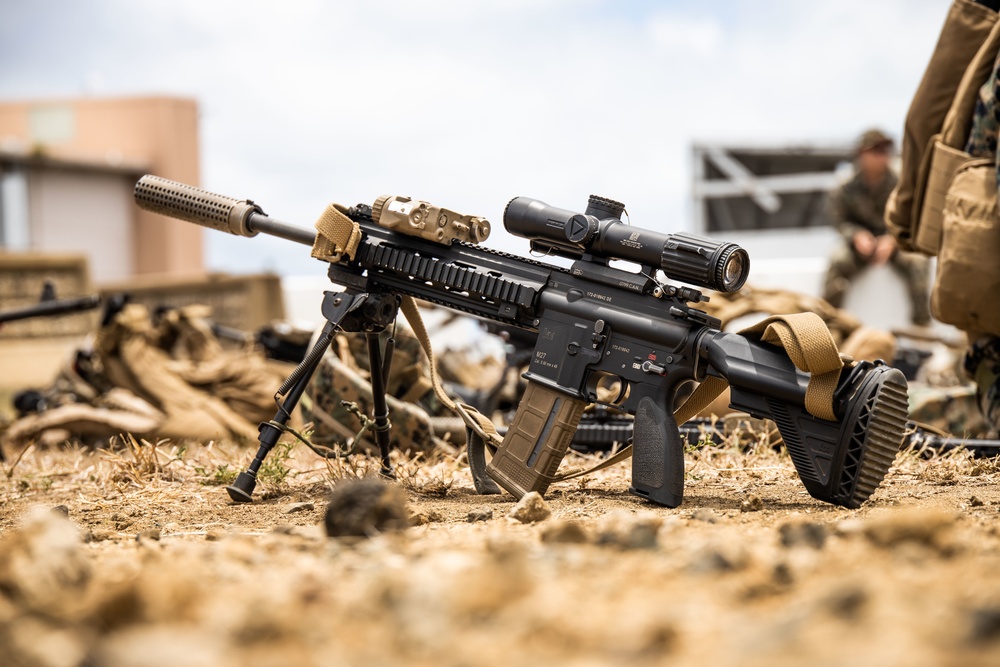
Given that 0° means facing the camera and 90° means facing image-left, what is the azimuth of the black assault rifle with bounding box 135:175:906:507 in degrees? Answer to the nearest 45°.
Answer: approximately 135°

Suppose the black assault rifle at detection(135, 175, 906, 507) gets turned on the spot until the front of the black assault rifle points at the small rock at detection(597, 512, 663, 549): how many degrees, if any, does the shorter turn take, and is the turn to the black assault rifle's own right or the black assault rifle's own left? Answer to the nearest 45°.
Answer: approximately 135° to the black assault rifle's own left

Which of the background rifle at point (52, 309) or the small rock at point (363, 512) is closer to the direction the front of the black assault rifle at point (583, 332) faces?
the background rifle

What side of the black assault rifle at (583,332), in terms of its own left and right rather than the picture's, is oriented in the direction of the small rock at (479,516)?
left

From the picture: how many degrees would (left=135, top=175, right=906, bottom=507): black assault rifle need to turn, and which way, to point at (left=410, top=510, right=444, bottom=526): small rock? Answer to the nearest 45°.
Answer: approximately 90° to its left

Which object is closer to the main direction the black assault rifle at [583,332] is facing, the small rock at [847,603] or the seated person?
the seated person

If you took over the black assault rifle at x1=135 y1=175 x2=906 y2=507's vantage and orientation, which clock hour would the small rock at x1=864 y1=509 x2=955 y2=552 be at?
The small rock is roughly at 7 o'clock from the black assault rifle.

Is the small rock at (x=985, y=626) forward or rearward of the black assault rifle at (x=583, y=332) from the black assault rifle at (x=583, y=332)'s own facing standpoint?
rearward
